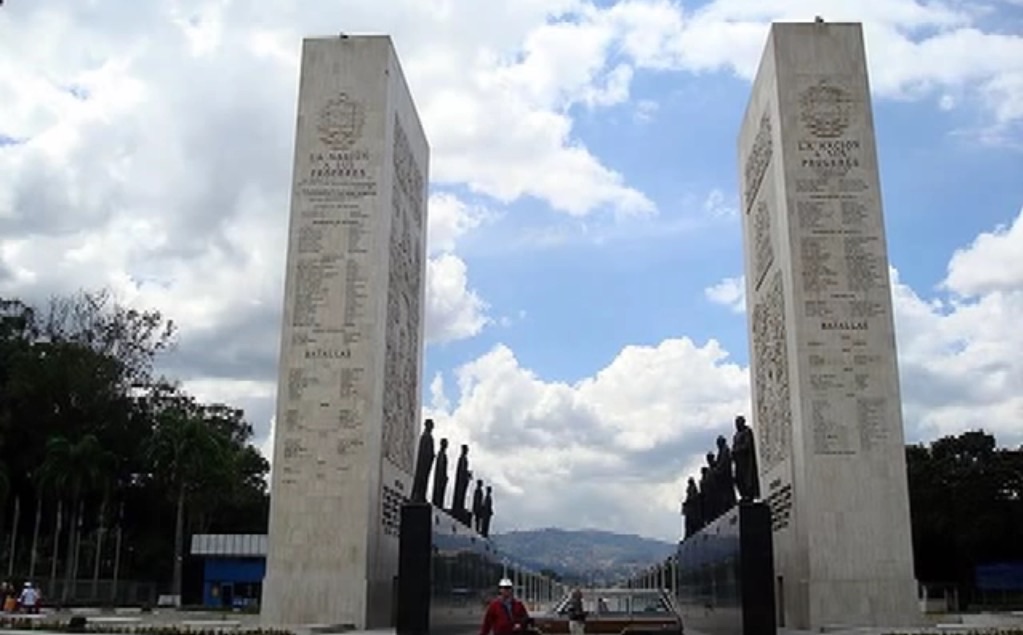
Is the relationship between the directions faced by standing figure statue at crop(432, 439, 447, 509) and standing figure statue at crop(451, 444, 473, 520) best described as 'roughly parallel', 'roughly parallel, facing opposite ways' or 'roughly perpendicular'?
roughly parallel

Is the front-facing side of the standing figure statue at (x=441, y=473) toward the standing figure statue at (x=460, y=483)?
no

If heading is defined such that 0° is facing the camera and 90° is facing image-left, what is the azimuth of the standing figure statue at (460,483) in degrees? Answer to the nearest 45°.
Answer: approximately 270°

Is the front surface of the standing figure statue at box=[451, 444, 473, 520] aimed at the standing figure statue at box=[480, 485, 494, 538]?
no

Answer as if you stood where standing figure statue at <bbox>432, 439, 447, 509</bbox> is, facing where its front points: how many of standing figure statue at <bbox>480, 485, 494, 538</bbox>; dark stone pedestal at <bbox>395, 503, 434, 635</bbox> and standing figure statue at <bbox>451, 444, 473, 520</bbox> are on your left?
2

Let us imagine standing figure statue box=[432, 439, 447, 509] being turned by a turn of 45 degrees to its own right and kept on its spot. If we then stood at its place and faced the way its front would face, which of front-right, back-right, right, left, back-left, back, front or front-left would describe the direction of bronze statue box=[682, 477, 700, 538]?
left

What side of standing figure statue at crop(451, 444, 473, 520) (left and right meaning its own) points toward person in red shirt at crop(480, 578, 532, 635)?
right

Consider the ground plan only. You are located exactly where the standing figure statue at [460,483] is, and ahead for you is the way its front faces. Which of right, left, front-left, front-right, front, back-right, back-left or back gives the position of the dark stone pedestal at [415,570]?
right

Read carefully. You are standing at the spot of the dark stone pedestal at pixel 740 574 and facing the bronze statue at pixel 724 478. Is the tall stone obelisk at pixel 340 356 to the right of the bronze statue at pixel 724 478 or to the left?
left

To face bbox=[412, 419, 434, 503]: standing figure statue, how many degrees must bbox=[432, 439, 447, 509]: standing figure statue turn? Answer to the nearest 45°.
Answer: approximately 90° to its right

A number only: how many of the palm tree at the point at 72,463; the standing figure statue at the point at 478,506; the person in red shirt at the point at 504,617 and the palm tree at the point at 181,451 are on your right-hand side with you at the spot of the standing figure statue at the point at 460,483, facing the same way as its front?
1

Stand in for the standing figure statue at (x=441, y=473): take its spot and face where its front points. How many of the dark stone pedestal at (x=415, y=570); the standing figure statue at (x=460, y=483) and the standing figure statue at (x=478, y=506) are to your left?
2

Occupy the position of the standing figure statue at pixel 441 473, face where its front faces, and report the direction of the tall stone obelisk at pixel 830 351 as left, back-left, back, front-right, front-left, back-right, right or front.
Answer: front

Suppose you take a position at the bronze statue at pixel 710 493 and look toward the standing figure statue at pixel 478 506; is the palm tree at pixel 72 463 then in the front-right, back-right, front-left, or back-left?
front-left

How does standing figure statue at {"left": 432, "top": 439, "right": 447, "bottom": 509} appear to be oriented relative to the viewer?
to the viewer's right

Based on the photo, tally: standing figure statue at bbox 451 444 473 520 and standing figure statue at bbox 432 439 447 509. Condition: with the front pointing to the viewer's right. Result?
2

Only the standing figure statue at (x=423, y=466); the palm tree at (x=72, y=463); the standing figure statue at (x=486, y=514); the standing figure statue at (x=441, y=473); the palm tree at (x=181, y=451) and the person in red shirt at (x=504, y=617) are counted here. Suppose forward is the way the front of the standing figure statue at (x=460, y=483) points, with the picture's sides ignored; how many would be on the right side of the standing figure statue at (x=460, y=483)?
3
